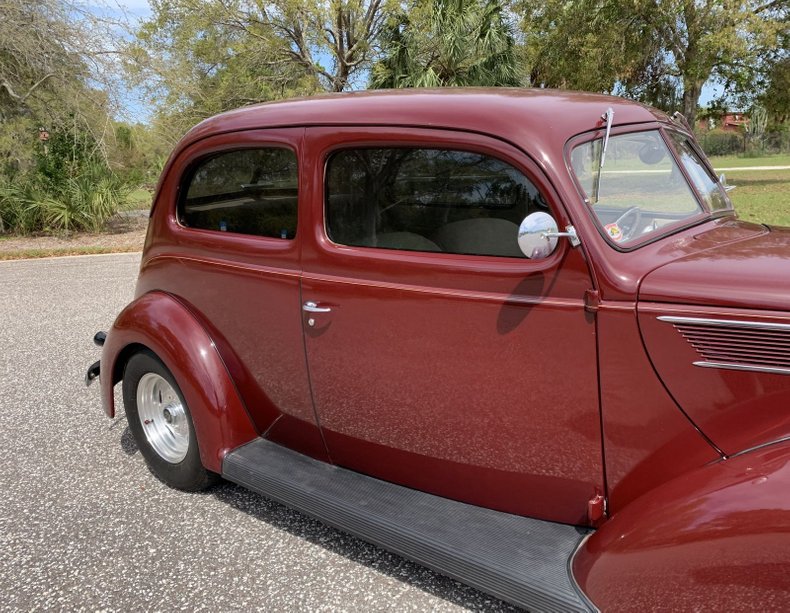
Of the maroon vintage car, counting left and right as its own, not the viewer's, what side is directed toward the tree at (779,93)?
left

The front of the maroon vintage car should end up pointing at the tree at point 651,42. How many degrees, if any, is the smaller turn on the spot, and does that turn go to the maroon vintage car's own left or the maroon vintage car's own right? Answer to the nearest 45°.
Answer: approximately 135° to the maroon vintage car's own left

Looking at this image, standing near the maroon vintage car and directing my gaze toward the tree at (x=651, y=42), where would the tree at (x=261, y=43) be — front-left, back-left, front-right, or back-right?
front-left

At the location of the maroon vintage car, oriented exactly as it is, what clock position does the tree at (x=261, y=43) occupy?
The tree is roughly at 7 o'clock from the maroon vintage car.

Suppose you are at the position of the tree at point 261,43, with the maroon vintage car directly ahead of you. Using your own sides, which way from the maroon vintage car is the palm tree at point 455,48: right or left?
left

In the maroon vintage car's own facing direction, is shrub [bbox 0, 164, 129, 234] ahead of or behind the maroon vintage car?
behind

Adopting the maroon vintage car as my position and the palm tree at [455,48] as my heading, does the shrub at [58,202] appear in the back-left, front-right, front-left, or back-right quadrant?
front-left

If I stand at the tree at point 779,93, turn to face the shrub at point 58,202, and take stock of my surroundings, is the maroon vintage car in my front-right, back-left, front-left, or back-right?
front-left

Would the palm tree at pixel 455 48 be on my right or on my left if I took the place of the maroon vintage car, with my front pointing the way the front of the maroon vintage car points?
on my left

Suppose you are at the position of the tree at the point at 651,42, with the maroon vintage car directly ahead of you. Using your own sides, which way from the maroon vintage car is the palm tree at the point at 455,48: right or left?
right

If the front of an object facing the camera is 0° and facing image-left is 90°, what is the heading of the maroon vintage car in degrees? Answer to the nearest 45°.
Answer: approximately 315°
